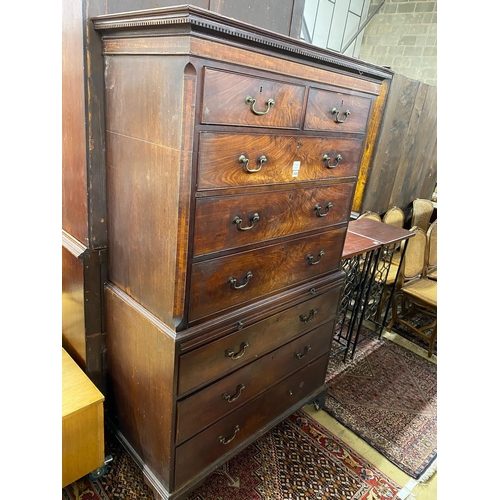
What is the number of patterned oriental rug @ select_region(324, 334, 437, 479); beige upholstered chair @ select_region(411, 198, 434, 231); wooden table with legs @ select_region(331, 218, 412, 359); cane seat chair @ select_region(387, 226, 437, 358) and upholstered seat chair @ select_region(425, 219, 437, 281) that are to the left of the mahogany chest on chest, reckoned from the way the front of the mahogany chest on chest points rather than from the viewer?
5

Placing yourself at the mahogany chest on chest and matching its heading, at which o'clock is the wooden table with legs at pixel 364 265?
The wooden table with legs is roughly at 9 o'clock from the mahogany chest on chest.

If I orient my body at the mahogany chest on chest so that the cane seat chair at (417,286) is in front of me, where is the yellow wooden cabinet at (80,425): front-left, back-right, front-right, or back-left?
back-left

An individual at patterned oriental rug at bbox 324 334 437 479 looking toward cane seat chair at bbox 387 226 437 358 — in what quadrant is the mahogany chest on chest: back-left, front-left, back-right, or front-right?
back-left

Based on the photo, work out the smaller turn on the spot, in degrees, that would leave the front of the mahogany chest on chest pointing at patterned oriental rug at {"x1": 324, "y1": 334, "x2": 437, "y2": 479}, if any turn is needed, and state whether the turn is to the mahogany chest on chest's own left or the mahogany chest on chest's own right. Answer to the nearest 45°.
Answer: approximately 90° to the mahogany chest on chest's own left

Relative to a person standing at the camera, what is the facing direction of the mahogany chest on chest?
facing the viewer and to the right of the viewer

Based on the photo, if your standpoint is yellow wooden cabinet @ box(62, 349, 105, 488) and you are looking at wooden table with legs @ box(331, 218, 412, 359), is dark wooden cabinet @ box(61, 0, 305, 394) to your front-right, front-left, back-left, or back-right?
front-left

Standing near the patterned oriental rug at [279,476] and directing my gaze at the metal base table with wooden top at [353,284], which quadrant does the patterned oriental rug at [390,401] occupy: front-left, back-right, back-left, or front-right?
front-right

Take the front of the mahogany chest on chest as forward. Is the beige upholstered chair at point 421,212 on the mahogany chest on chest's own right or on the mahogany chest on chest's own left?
on the mahogany chest on chest's own left
